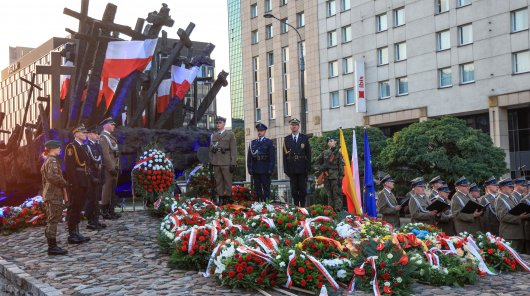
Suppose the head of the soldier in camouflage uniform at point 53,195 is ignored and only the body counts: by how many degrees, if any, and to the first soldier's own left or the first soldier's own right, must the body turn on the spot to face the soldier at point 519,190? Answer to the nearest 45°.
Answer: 0° — they already face them

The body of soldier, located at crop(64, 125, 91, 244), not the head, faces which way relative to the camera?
to the viewer's right

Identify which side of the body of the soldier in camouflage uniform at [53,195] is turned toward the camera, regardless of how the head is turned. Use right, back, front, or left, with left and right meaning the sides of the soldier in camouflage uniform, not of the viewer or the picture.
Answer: right

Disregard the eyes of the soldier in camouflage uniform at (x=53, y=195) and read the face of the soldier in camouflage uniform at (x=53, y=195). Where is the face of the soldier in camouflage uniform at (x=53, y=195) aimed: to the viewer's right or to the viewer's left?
to the viewer's right
